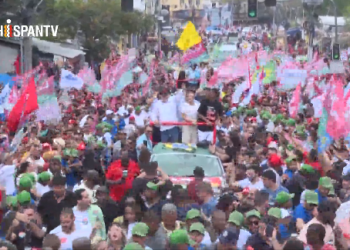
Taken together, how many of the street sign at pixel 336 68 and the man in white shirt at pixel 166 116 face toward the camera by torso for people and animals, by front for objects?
2

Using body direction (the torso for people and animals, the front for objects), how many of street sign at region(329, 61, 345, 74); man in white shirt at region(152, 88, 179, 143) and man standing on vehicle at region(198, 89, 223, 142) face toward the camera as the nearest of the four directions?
3

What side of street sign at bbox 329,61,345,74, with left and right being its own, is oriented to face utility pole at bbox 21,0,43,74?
right

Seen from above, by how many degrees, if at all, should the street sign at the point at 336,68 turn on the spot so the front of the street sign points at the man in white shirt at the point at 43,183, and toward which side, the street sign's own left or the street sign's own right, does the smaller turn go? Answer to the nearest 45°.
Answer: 0° — it already faces them

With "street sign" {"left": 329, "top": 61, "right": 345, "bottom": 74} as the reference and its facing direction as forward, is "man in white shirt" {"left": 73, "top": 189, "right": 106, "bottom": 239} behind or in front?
in front

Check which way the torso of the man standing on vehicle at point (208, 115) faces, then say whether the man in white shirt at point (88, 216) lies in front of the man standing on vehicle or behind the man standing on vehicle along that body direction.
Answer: in front

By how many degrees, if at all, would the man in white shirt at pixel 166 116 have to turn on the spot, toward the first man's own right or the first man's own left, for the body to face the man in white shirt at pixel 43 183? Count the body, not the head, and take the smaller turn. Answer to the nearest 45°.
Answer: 0° — they already face them

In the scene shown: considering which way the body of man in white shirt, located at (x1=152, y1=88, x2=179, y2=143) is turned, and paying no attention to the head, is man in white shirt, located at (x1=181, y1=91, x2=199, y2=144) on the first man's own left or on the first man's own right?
on the first man's own left

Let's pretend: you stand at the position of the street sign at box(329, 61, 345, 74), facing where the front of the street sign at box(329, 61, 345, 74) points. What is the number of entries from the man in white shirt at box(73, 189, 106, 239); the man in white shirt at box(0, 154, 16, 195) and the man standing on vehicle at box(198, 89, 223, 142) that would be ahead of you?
3

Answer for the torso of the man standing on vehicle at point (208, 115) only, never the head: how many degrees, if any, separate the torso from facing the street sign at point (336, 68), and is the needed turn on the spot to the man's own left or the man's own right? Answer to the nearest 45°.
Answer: approximately 180°
